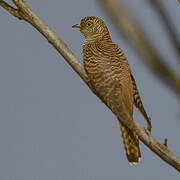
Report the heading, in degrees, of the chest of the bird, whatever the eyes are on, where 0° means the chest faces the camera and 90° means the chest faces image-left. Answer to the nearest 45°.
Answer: approximately 45°
